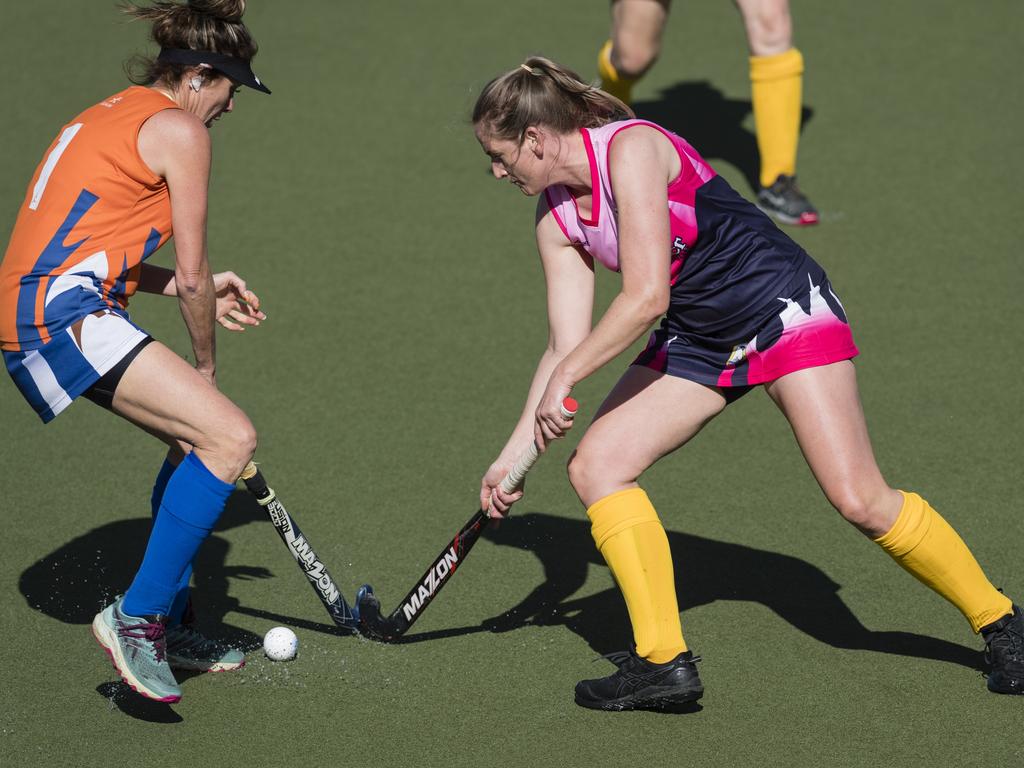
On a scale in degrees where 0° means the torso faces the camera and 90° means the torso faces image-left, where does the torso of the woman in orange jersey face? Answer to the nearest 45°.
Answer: approximately 270°

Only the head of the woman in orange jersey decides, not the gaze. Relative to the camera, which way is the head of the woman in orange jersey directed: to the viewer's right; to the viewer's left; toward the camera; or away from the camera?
to the viewer's right

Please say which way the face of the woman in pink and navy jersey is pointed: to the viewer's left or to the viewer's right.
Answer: to the viewer's left

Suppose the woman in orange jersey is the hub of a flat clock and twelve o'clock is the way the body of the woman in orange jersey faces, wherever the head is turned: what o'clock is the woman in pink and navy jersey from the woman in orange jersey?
The woman in pink and navy jersey is roughly at 1 o'clock from the woman in orange jersey.
